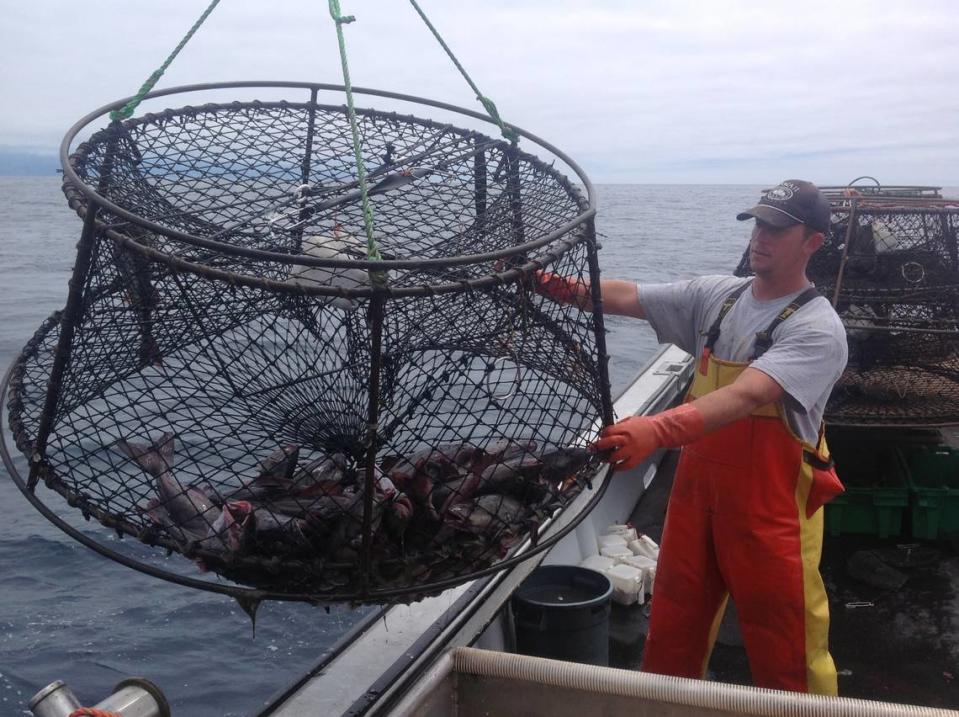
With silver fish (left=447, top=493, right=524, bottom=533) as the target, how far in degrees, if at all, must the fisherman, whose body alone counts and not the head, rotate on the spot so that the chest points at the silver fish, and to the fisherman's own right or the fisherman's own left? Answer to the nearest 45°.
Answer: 0° — they already face it

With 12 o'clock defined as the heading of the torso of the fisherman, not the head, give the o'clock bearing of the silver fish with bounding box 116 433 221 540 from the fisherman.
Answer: The silver fish is roughly at 12 o'clock from the fisherman.

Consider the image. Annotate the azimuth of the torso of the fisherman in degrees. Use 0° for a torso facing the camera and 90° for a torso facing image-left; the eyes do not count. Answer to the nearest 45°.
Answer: approximately 45°

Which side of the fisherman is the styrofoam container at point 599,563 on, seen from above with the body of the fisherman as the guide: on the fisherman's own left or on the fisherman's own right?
on the fisherman's own right

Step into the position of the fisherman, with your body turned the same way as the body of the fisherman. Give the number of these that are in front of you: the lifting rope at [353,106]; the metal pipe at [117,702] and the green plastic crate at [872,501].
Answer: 2

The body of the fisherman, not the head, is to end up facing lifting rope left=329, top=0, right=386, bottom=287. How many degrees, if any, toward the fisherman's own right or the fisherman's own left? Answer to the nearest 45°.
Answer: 0° — they already face it

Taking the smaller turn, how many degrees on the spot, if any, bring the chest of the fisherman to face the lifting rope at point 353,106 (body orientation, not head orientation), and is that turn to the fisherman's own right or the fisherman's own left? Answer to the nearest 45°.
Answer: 0° — they already face it

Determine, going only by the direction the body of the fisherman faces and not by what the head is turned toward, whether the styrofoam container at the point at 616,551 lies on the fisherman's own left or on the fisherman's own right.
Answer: on the fisherman's own right
